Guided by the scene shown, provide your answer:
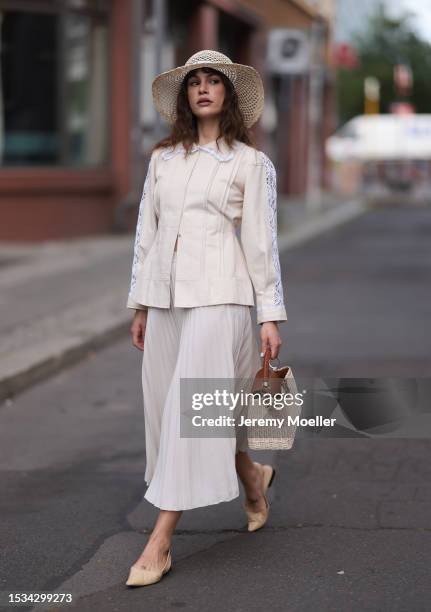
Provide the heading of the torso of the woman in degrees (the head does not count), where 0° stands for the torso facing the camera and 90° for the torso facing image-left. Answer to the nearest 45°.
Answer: approximately 45°

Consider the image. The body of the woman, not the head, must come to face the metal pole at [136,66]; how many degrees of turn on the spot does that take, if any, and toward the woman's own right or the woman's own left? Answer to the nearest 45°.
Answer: approximately 135° to the woman's own right
